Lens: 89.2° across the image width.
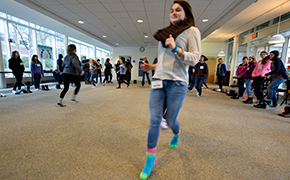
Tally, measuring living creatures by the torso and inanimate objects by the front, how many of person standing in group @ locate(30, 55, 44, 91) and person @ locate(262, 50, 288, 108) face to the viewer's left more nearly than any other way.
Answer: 1

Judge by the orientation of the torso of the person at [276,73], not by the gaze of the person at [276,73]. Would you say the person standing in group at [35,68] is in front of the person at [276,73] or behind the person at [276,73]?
in front

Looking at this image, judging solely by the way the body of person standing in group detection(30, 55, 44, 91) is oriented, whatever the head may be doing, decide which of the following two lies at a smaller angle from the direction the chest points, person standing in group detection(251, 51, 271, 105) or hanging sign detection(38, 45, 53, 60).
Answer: the person standing in group

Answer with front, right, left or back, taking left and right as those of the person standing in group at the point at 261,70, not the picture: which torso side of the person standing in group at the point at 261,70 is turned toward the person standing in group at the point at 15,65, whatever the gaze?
front

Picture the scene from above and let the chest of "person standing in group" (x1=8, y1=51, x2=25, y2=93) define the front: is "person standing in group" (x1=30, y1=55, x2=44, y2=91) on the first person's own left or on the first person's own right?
on the first person's own left

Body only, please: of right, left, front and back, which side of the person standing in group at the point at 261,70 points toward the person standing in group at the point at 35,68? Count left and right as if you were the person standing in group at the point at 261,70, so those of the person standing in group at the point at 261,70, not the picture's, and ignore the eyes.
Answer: front

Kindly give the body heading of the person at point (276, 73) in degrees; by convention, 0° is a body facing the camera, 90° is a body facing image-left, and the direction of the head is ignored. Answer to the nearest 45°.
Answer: approximately 90°

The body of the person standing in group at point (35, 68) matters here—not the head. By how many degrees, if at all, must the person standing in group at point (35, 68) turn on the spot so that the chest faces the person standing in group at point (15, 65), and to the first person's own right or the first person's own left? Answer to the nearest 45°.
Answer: approximately 90° to the first person's own right

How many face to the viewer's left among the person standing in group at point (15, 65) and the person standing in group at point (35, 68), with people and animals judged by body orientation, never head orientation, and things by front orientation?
0

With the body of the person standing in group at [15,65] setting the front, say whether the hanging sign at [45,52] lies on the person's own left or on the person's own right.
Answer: on the person's own left

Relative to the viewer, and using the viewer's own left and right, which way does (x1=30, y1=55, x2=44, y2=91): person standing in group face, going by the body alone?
facing the viewer and to the right of the viewer

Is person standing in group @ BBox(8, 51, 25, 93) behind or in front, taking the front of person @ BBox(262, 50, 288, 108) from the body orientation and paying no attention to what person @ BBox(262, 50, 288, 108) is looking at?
in front

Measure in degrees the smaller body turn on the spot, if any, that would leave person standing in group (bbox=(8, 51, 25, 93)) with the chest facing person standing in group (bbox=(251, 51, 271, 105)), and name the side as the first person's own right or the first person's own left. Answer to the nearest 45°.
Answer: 0° — they already face them

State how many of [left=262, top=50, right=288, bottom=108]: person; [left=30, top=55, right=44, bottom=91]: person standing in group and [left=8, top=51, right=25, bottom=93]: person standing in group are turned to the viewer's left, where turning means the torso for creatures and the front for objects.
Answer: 1
